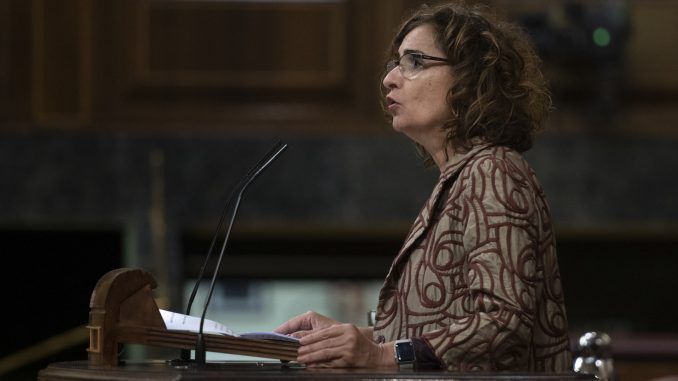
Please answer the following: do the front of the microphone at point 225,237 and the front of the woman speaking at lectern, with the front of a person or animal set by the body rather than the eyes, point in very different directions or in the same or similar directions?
very different directions

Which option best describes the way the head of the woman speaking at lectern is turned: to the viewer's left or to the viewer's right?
to the viewer's left

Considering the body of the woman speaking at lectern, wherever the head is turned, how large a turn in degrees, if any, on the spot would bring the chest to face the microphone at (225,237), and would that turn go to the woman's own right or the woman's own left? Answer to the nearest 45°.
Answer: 0° — they already face it

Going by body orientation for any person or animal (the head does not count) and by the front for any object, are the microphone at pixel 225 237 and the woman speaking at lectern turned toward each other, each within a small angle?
yes

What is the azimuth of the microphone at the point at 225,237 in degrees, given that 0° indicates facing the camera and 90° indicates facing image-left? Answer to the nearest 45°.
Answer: approximately 270°

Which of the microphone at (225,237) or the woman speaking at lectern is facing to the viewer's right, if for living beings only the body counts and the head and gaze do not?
the microphone

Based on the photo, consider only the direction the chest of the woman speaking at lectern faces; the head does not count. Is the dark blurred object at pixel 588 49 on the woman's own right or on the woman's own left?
on the woman's own right

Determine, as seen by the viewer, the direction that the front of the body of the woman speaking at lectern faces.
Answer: to the viewer's left

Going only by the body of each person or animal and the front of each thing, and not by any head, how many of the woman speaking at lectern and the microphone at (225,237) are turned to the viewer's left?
1

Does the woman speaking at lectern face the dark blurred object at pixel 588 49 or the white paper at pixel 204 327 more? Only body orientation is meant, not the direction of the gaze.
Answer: the white paper

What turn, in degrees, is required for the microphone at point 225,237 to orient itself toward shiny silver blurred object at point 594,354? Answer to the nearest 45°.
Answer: approximately 45° to its left
